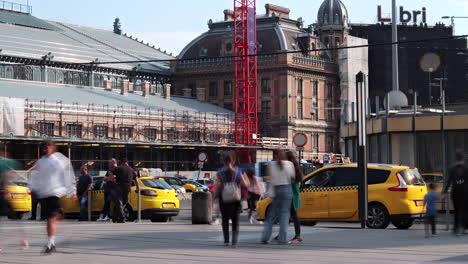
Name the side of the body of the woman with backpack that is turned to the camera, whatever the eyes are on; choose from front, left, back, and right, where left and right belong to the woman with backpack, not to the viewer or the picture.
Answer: back

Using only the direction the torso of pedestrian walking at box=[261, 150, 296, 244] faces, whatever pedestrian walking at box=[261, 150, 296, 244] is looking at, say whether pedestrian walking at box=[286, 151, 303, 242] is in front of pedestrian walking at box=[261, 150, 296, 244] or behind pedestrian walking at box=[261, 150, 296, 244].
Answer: in front

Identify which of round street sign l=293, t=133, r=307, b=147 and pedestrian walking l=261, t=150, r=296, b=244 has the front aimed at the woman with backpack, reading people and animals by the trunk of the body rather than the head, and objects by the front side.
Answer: the round street sign

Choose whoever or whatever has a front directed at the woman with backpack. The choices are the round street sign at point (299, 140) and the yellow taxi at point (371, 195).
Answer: the round street sign

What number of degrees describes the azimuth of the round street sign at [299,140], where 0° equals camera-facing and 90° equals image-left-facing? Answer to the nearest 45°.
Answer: approximately 0°

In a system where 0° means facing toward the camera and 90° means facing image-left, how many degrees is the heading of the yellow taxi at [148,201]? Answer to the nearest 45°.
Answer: approximately 135°

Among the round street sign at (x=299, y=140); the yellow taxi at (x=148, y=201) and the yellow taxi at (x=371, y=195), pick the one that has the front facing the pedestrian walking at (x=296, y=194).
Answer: the round street sign

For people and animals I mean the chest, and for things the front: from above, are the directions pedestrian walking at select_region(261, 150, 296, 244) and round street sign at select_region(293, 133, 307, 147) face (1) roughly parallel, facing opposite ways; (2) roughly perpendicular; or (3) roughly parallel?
roughly parallel, facing opposite ways

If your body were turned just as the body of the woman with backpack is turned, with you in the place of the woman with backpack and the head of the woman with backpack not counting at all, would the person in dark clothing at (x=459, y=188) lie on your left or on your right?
on your right

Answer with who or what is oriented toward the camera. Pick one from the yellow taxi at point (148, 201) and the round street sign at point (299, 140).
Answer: the round street sign

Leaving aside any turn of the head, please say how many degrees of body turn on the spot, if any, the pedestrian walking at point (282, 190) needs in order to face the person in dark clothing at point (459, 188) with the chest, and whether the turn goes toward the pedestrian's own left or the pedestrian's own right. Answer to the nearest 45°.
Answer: approximately 90° to the pedestrian's own right

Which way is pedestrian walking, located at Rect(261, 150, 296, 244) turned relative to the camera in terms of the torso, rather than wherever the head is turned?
away from the camera

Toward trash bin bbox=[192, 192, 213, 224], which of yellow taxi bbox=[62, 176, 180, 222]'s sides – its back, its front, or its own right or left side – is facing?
back

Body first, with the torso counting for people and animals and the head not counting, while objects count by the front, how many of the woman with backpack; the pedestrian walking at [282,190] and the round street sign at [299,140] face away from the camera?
2

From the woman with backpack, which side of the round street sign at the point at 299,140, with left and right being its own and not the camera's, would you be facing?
front

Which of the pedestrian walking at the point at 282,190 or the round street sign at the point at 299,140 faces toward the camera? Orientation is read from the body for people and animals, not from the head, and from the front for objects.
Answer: the round street sign

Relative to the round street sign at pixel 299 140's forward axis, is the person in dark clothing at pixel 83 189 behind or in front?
in front

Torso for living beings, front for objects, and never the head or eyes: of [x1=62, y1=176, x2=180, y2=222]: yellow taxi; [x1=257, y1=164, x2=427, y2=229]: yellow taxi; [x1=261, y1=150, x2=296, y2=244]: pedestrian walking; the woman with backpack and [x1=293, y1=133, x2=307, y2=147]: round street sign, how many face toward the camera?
1

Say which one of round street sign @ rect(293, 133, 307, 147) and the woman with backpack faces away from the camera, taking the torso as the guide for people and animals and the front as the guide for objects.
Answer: the woman with backpack
